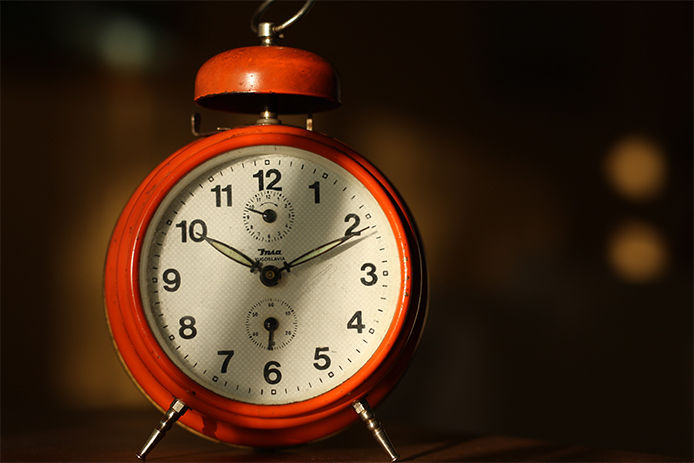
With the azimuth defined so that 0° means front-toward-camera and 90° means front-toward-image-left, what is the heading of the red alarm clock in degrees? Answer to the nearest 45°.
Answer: approximately 0°
